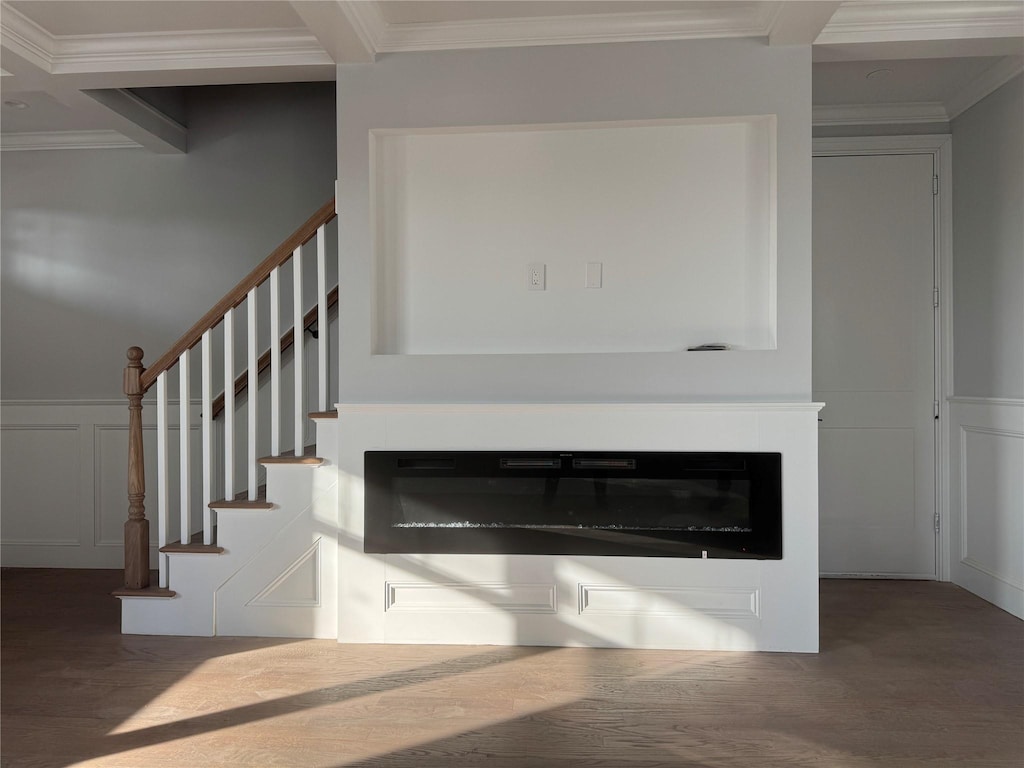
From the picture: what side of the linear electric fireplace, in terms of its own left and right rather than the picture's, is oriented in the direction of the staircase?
right

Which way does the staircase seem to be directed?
to the viewer's left

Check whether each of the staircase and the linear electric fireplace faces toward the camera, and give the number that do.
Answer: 1

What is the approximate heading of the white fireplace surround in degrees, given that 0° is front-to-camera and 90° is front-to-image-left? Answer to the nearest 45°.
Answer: approximately 0°

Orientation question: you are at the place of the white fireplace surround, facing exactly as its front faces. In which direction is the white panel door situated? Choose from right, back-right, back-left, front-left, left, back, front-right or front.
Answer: back-left

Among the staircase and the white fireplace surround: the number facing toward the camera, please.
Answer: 1

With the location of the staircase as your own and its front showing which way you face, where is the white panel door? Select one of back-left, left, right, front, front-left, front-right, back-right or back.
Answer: back

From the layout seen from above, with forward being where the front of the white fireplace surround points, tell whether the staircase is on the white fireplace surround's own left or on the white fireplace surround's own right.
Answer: on the white fireplace surround's own right
